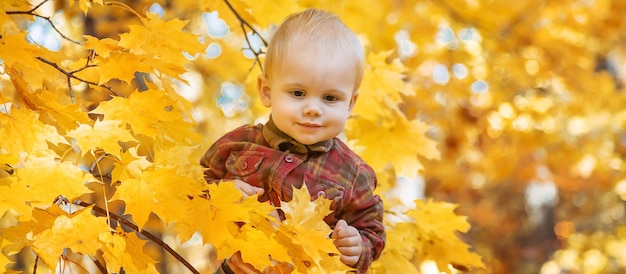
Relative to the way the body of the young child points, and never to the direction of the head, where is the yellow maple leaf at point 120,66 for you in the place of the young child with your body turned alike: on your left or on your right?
on your right

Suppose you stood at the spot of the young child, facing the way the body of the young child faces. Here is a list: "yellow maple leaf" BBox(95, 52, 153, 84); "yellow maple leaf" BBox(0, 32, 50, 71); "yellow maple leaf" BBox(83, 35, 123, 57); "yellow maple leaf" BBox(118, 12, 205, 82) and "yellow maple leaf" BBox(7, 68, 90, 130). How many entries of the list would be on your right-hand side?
5

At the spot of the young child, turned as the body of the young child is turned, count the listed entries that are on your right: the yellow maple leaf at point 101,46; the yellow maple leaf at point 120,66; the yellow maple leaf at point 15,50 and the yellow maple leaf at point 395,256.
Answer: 3

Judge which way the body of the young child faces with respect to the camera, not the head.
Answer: toward the camera

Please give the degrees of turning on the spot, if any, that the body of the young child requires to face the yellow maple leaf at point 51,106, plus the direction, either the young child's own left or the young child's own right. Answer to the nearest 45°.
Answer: approximately 90° to the young child's own right

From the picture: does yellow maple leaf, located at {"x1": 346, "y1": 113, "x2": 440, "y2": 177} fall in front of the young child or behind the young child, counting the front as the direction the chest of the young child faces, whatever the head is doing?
behind

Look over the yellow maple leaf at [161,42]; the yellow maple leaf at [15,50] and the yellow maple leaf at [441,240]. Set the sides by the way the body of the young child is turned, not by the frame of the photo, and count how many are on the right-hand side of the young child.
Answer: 2

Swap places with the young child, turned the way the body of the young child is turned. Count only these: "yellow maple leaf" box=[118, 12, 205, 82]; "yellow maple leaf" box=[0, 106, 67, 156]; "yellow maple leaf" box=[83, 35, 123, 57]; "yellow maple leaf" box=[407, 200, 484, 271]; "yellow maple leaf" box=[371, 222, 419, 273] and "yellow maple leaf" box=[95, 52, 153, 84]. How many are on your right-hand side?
4

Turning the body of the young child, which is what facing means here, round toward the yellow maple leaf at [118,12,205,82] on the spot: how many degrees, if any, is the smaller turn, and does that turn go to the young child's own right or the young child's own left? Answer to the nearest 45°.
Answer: approximately 90° to the young child's own right
